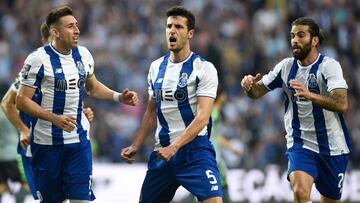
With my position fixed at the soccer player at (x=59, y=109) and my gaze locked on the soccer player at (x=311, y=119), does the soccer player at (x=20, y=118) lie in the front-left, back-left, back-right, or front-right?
back-left

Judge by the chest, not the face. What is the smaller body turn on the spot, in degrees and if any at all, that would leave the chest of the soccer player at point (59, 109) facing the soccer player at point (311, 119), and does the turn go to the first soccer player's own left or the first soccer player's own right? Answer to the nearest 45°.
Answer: approximately 45° to the first soccer player's own left

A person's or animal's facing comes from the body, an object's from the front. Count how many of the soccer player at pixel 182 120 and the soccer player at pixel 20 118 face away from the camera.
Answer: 0

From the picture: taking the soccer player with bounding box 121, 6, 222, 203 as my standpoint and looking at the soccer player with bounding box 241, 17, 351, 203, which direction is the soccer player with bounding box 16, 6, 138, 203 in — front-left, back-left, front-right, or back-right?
back-left

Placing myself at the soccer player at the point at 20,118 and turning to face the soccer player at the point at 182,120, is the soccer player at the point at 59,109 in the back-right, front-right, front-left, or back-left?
front-right

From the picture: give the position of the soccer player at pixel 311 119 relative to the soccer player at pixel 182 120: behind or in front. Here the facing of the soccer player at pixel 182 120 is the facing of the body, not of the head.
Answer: behind

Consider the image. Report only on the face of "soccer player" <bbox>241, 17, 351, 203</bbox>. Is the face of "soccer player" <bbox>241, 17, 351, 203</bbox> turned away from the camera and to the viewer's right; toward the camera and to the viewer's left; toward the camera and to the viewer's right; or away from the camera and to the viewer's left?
toward the camera and to the viewer's left

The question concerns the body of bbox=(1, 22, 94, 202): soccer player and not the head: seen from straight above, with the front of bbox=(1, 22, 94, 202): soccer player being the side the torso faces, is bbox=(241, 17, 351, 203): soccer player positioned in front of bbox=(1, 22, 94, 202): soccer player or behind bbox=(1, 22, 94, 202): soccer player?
in front

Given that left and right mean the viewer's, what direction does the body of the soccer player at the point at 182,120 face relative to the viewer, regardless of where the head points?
facing the viewer and to the left of the viewer

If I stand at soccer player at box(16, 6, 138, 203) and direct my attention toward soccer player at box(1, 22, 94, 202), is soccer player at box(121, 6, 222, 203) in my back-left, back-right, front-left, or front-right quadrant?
back-right

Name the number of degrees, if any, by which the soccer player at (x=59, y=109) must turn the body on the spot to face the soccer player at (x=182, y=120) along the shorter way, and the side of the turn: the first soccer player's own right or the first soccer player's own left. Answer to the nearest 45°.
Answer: approximately 45° to the first soccer player's own left

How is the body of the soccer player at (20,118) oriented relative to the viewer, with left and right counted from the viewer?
facing the viewer and to the right of the viewer

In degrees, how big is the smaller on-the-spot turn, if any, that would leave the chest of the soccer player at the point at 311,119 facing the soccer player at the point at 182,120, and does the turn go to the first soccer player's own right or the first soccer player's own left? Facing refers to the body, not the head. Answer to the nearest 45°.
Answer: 0° — they already face them

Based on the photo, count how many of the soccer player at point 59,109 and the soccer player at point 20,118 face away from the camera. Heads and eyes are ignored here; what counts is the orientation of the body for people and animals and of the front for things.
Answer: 0
